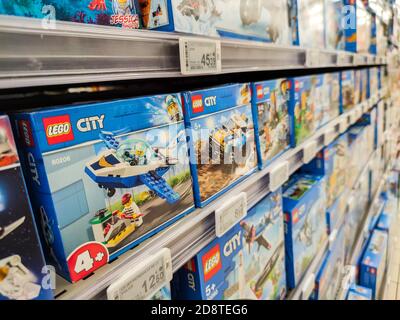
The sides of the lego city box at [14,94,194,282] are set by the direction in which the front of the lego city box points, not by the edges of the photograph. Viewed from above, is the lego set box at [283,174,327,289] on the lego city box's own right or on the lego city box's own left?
on the lego city box's own left

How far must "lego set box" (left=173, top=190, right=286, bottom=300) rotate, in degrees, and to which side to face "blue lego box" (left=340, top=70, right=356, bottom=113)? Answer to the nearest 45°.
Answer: approximately 90° to its left

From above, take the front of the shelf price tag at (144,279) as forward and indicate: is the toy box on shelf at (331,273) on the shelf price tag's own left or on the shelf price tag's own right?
on the shelf price tag's own left
